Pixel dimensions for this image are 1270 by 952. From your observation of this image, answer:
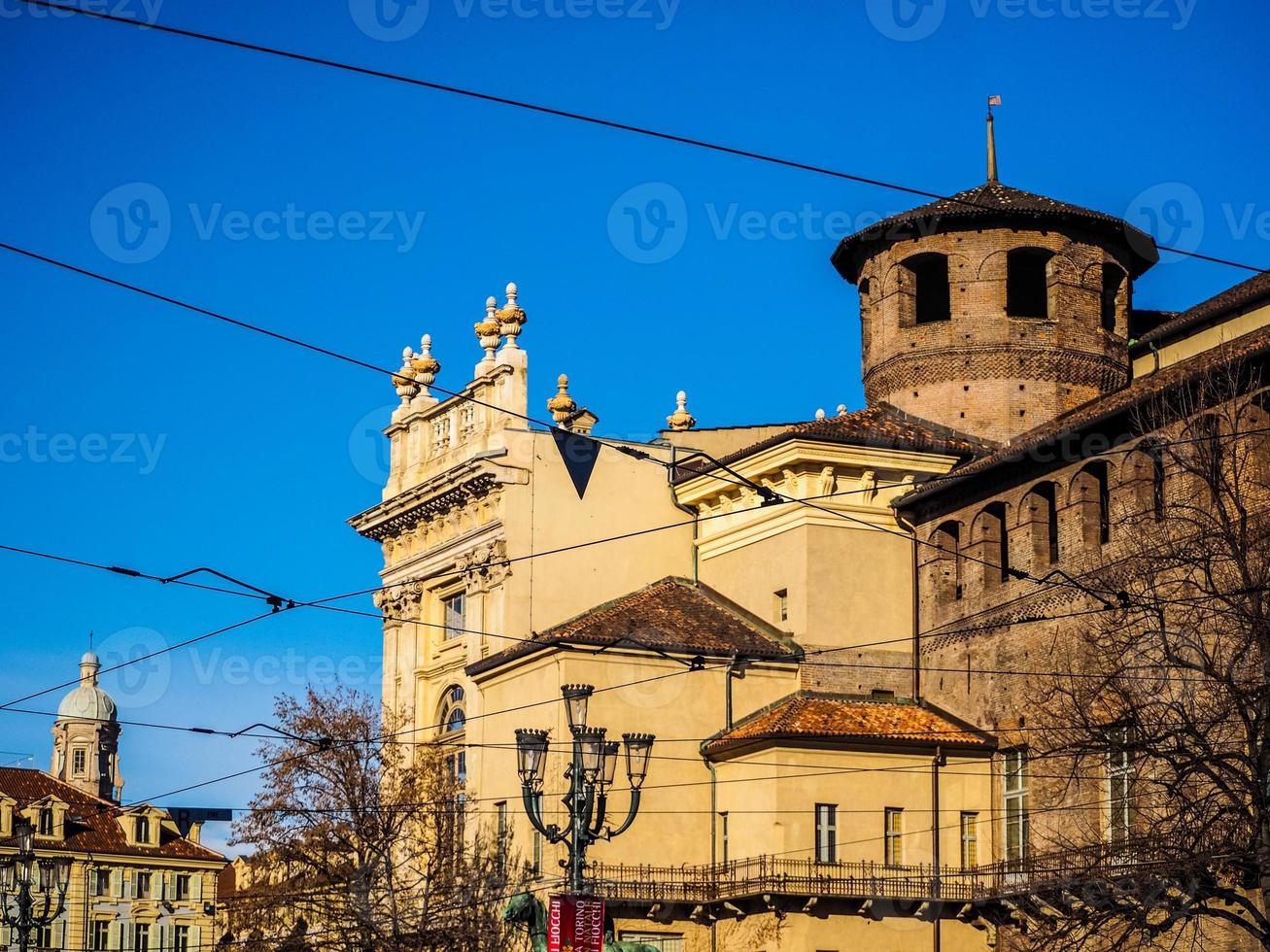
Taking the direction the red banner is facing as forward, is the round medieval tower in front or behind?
behind

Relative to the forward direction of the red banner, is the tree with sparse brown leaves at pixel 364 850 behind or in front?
behind

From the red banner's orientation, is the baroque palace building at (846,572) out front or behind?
behind

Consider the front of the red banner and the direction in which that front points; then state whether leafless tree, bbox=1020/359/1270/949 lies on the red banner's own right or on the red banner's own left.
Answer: on the red banner's own left

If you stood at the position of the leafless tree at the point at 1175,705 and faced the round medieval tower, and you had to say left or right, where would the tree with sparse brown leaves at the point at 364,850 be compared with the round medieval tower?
left

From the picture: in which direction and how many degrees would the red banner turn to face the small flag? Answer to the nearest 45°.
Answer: approximately 180°

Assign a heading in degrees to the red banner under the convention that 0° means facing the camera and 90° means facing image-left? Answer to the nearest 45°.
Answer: approximately 0°
